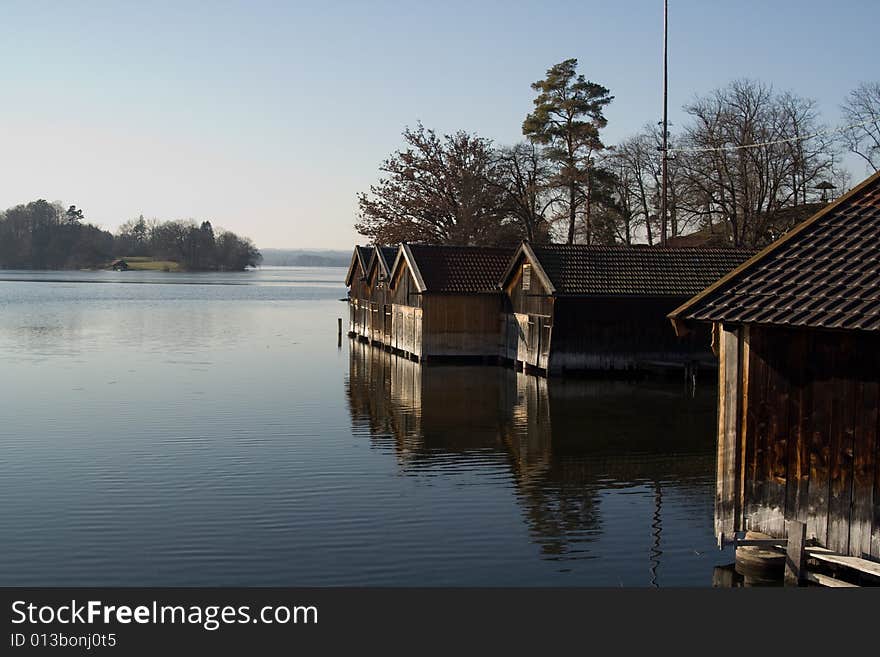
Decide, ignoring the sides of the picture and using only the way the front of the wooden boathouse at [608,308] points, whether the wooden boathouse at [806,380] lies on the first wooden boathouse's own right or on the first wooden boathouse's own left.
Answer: on the first wooden boathouse's own left

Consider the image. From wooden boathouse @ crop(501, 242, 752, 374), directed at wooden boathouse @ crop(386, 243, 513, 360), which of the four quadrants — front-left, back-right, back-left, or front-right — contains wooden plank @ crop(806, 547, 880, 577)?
back-left

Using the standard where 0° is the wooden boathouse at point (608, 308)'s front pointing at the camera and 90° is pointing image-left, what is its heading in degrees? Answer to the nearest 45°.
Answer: approximately 45°

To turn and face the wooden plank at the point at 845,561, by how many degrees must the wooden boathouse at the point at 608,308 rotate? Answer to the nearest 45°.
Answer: approximately 45° to its left

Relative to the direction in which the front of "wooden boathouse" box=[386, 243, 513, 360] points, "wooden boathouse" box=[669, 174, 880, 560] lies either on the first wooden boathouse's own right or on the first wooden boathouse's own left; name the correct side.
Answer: on the first wooden boathouse's own left

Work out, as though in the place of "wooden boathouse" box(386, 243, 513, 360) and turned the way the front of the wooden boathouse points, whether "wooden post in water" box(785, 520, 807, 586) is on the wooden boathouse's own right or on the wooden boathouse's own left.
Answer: on the wooden boathouse's own left

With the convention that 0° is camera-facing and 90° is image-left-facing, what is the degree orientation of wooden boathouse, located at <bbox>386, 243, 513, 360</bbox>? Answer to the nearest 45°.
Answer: approximately 45°
